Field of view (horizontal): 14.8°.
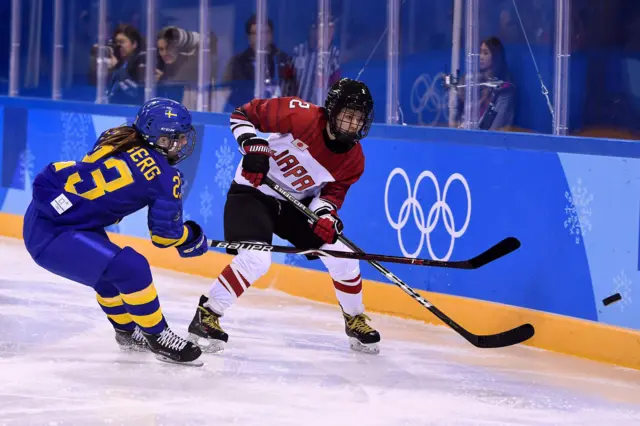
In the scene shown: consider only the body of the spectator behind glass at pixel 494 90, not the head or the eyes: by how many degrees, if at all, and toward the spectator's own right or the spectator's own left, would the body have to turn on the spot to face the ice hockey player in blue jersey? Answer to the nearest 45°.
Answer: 0° — they already face them

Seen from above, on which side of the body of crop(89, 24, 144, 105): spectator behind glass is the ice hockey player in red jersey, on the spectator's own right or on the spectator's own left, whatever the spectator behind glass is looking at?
on the spectator's own left

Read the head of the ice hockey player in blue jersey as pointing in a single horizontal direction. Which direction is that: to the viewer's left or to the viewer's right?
to the viewer's right

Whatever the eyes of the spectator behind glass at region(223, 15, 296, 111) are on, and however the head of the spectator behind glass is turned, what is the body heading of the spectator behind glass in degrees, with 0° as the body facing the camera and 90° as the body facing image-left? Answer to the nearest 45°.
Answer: approximately 0°

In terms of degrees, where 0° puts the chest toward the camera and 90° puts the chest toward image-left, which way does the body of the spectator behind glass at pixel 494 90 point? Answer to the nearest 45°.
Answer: approximately 45°

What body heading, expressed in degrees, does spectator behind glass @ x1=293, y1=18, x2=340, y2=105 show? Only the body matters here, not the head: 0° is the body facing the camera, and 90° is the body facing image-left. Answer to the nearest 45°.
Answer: approximately 0°

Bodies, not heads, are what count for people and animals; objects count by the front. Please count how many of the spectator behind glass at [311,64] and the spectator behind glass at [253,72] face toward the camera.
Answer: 2

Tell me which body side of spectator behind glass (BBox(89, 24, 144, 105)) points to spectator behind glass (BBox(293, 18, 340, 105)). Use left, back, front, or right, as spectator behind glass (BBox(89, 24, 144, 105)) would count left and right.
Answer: left
